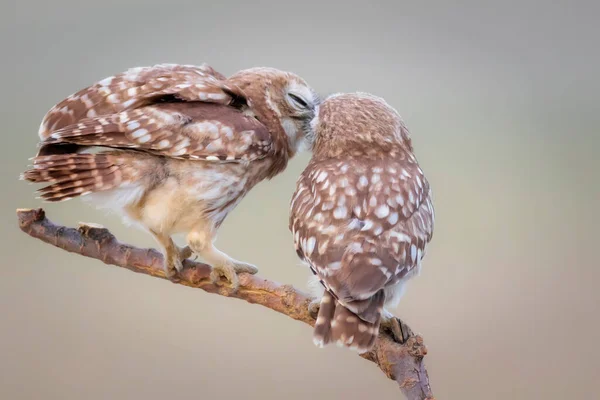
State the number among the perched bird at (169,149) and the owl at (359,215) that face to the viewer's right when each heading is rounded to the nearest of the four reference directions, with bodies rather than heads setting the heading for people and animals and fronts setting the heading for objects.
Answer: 1

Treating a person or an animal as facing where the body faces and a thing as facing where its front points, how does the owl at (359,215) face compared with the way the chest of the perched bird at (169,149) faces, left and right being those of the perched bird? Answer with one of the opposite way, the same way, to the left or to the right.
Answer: to the left

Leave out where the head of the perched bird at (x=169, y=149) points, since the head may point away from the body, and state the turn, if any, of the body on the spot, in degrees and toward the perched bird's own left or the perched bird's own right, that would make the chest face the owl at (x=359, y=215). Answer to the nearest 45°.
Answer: approximately 45° to the perched bird's own right

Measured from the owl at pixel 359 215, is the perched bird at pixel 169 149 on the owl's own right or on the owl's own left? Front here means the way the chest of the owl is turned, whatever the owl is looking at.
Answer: on the owl's own left

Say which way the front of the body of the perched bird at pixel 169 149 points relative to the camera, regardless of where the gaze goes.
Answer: to the viewer's right

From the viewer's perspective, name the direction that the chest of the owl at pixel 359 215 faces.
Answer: away from the camera
